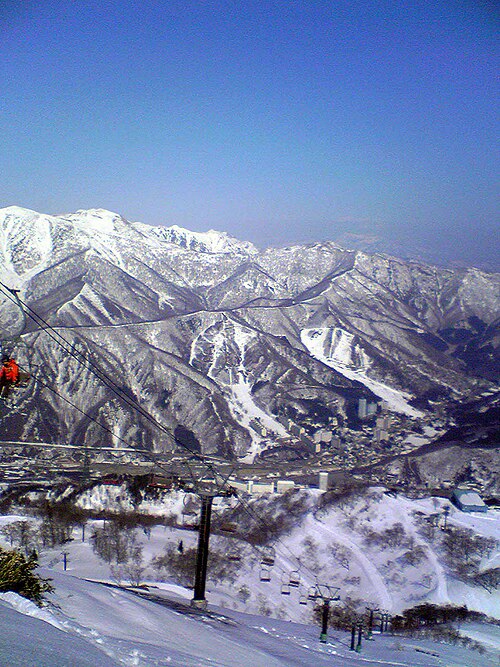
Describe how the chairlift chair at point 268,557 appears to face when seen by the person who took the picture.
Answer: facing the viewer and to the left of the viewer

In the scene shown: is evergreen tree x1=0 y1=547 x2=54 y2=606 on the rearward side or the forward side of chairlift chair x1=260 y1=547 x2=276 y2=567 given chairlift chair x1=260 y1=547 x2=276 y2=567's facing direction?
on the forward side

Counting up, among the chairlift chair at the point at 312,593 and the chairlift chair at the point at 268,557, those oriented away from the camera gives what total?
0

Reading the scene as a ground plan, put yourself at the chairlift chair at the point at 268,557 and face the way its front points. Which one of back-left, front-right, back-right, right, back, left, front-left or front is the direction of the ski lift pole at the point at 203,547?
front-left

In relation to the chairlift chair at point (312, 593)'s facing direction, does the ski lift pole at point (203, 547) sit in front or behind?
in front

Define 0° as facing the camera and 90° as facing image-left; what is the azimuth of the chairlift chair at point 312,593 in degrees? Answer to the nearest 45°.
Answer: approximately 45°
